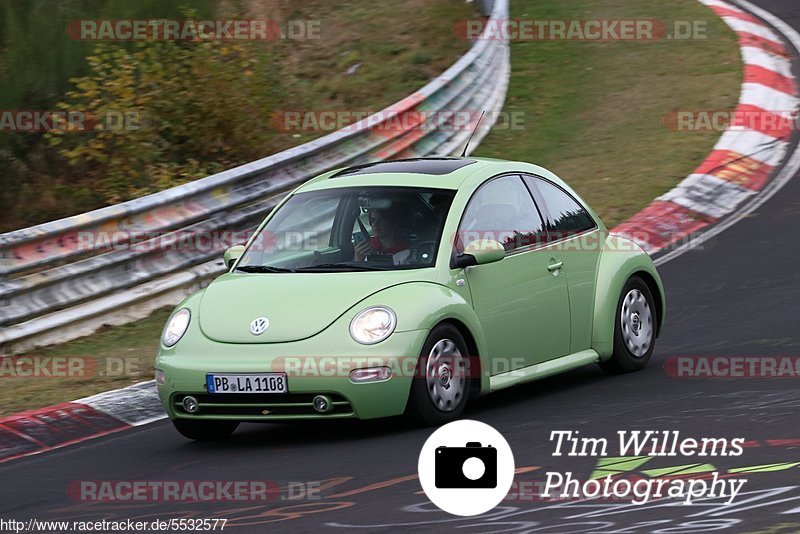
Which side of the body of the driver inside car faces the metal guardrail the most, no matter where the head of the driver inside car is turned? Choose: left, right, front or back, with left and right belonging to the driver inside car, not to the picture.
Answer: right

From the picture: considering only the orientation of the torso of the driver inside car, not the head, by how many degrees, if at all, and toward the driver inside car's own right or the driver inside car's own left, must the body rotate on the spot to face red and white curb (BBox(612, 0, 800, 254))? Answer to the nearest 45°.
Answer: approximately 180°

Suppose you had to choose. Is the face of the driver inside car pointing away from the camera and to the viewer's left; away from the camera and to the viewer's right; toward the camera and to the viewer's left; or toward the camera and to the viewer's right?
toward the camera and to the viewer's left

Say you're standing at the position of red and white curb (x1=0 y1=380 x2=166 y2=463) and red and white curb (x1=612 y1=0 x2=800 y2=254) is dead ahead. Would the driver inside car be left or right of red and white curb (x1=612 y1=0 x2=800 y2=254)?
right

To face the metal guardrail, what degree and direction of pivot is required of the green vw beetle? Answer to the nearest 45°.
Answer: approximately 90° to its right

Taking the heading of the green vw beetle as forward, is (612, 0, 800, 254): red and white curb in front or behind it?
behind

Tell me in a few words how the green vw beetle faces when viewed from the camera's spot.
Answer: facing the viewer and to the left of the viewer

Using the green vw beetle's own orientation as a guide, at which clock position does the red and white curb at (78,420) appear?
The red and white curb is roughly at 2 o'clock from the green vw beetle.

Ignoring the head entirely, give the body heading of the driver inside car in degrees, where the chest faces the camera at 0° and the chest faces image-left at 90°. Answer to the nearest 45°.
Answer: approximately 45°

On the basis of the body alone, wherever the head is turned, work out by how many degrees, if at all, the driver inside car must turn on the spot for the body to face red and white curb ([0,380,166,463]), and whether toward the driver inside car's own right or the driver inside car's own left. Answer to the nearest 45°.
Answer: approximately 45° to the driver inside car's own right

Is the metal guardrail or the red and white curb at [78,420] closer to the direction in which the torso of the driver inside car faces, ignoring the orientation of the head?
the red and white curb
